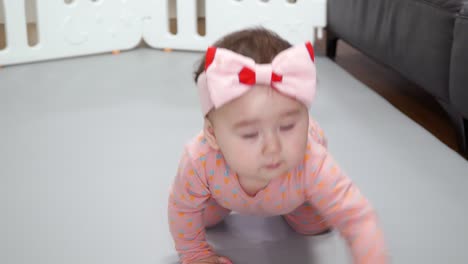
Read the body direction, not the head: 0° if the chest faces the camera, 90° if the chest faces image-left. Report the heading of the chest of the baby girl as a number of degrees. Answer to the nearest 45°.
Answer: approximately 0°

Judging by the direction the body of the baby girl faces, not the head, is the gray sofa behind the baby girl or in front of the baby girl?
behind

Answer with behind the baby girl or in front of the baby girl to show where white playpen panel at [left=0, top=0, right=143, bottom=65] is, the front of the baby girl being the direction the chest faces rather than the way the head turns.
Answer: behind

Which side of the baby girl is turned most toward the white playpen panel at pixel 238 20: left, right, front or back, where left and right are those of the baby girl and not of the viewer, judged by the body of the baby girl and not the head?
back
